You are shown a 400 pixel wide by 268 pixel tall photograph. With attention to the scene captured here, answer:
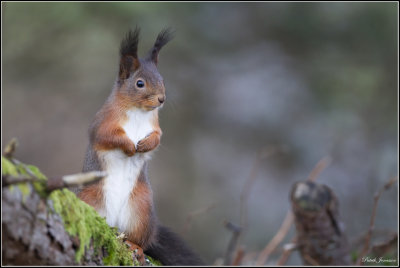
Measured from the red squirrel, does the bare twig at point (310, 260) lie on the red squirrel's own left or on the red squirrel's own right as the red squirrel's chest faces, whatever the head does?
on the red squirrel's own left

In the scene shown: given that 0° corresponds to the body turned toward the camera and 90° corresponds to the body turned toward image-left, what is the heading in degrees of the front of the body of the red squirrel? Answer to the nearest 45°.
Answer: approximately 315°
